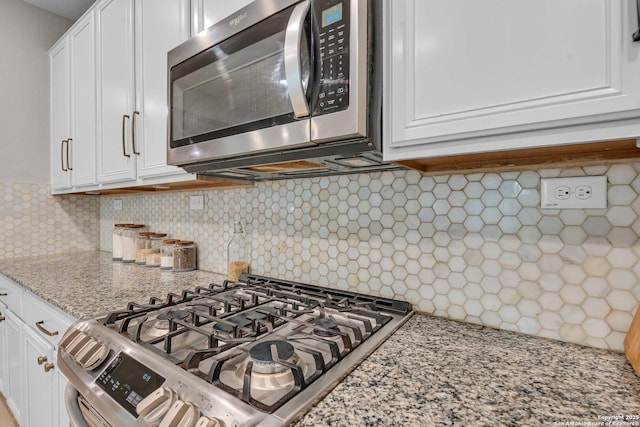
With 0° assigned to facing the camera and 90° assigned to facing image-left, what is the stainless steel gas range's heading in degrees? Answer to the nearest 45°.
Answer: approximately 45°

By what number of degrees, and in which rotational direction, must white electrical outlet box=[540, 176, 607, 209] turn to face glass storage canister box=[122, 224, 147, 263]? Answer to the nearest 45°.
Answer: approximately 90° to its right

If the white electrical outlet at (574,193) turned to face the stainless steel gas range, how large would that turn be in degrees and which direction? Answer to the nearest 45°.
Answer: approximately 45° to its right

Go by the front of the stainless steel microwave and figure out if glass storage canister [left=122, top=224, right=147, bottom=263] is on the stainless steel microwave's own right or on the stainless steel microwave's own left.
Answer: on the stainless steel microwave's own right

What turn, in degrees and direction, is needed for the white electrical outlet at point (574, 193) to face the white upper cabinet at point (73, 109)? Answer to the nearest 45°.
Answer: approximately 90° to its right

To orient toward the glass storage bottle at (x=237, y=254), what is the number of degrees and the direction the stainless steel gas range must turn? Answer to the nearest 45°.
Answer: approximately 135° to its right

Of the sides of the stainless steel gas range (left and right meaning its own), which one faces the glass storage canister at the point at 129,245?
right

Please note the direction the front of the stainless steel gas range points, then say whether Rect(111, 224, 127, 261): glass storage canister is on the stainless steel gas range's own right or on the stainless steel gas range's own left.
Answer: on the stainless steel gas range's own right

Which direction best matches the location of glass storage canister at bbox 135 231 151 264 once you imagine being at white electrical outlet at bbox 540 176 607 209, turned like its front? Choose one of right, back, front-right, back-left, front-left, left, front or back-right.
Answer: right

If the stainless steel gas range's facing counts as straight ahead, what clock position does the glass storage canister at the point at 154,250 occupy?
The glass storage canister is roughly at 4 o'clock from the stainless steel gas range.

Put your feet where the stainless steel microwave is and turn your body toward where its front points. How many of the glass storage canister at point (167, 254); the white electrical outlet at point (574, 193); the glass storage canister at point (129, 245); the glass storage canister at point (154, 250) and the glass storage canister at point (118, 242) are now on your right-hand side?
4

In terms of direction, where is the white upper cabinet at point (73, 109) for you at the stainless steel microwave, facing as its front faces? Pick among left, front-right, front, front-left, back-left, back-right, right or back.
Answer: right

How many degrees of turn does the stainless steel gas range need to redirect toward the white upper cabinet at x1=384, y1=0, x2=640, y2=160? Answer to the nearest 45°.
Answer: approximately 90° to its left

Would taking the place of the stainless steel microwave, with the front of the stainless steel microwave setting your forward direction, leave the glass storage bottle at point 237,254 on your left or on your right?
on your right
